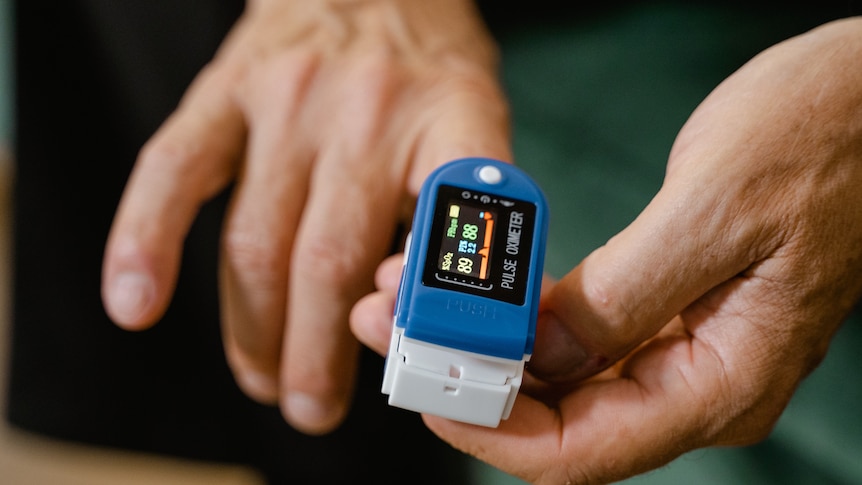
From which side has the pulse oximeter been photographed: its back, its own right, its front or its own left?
front
